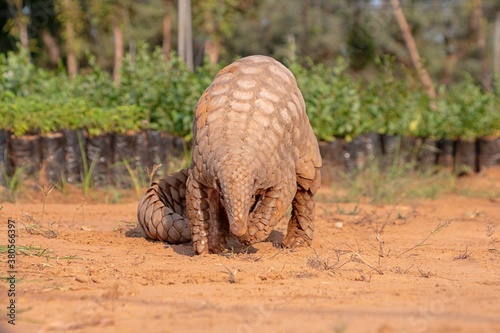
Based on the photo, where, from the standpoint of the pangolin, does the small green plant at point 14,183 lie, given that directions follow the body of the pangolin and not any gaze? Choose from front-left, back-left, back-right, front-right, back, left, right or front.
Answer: back-right

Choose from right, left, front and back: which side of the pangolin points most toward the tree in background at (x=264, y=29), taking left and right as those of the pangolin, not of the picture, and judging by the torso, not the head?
back

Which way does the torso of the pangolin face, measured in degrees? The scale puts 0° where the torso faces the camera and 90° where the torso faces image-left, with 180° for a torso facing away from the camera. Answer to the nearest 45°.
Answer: approximately 0°

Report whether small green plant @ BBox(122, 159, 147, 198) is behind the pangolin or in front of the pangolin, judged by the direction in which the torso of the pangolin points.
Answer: behind

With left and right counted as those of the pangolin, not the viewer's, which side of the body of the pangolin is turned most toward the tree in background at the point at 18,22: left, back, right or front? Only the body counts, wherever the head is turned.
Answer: back

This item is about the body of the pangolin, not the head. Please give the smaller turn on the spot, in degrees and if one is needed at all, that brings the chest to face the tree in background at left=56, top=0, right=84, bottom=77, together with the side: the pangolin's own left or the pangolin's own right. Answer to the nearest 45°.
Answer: approximately 180°
